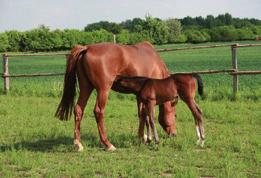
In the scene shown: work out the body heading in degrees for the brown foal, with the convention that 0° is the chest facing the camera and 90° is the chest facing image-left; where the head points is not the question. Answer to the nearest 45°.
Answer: approximately 90°

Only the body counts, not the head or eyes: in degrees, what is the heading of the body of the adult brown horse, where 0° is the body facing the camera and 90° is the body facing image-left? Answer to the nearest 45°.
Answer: approximately 225°
